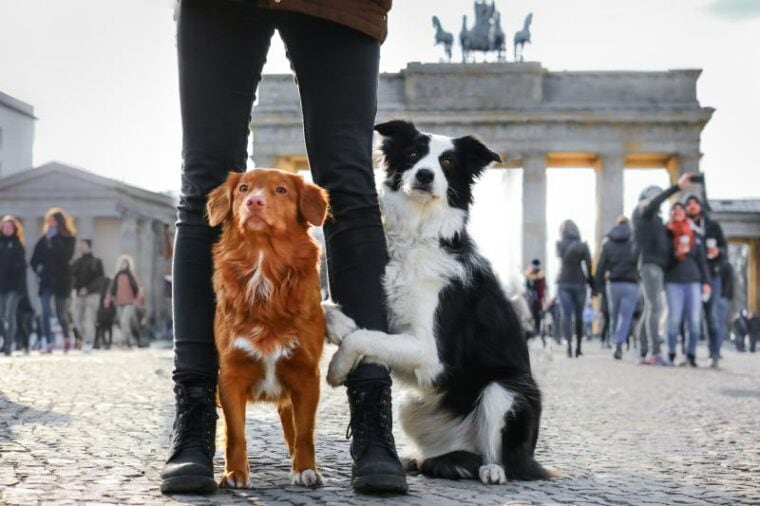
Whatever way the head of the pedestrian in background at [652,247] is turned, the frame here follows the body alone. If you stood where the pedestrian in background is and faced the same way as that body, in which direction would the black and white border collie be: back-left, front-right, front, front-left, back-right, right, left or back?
right

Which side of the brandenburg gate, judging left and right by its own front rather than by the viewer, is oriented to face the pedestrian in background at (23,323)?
front

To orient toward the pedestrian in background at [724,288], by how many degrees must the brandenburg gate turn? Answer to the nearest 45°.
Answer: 0° — it already faces them

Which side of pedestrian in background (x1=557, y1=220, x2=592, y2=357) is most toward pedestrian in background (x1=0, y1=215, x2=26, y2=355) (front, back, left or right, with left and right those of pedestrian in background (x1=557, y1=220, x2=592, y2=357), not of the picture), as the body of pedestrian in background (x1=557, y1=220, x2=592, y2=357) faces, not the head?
left

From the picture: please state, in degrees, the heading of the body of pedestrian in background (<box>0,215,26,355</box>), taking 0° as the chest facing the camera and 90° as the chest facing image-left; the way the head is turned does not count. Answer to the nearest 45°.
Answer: approximately 0°

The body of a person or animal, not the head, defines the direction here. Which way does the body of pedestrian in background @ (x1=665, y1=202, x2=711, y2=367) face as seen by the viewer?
toward the camera

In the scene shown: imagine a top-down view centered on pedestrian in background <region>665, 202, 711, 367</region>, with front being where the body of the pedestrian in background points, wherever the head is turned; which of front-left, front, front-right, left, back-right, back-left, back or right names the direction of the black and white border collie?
front

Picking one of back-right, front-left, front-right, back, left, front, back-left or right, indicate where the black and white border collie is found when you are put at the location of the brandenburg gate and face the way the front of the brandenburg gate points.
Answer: front

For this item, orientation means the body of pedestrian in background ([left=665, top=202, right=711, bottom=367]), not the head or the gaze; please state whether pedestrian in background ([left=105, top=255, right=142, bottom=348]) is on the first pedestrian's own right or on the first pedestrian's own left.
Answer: on the first pedestrian's own right

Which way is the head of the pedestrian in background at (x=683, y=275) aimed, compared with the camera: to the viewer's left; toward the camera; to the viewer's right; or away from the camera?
toward the camera
